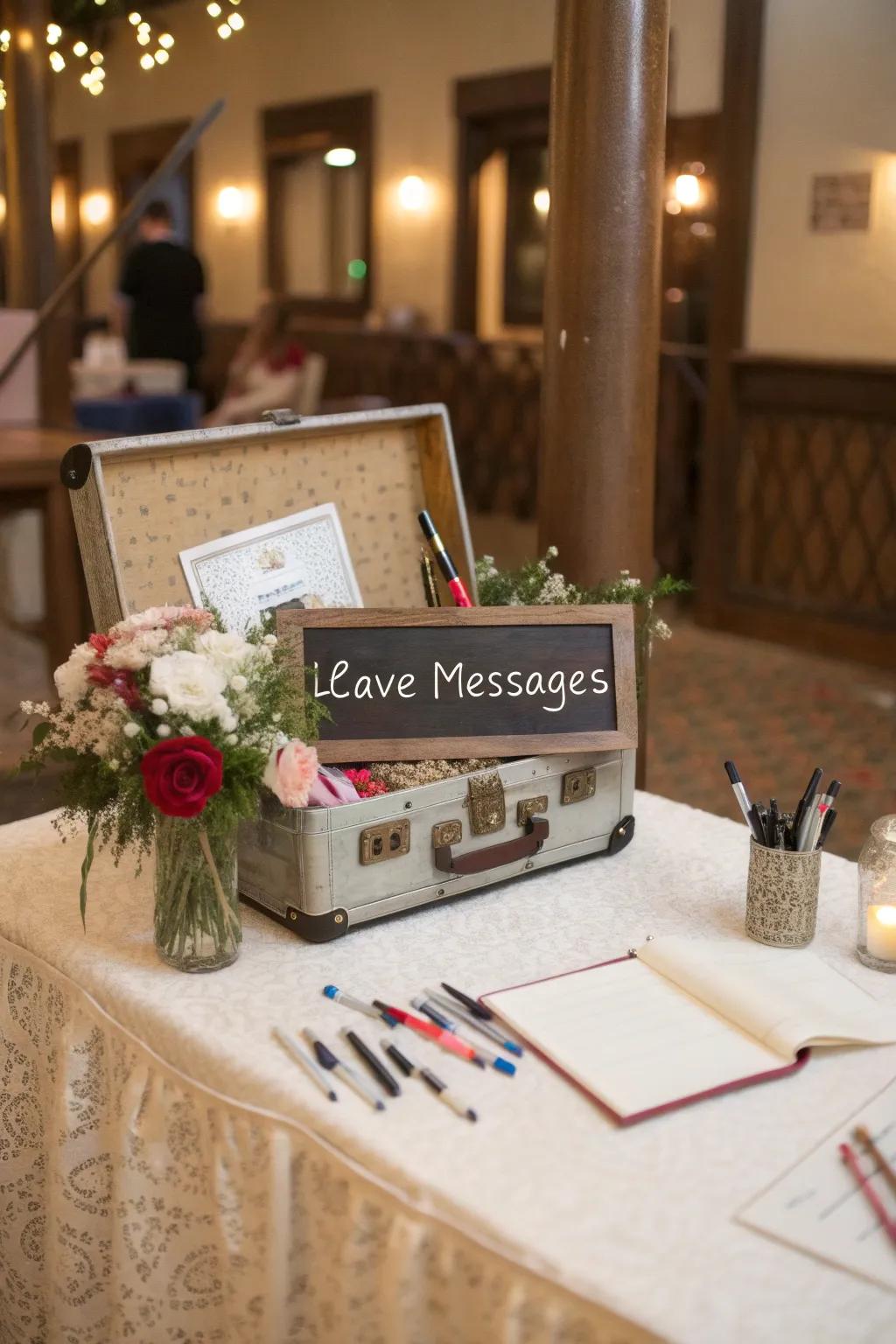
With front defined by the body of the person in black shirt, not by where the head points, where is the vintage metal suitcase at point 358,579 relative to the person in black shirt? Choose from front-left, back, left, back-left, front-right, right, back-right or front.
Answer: back

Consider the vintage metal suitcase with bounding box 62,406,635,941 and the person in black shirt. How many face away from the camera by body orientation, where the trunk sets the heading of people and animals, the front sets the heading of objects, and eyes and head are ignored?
1

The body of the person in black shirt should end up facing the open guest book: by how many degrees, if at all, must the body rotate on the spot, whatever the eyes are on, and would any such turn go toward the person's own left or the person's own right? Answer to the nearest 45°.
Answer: approximately 180°

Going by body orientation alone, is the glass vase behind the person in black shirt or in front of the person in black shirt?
behind

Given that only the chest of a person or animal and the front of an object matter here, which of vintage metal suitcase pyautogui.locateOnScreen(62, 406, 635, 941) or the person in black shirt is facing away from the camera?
the person in black shirt

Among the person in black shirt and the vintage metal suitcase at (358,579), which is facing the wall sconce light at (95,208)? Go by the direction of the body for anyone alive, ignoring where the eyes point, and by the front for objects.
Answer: the person in black shirt

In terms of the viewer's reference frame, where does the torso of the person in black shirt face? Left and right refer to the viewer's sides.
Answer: facing away from the viewer

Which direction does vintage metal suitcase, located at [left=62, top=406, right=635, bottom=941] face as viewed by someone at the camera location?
facing the viewer and to the right of the viewer

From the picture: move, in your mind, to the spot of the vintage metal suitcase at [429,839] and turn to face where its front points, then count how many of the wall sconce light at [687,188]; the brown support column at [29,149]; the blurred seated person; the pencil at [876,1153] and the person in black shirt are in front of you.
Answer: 1

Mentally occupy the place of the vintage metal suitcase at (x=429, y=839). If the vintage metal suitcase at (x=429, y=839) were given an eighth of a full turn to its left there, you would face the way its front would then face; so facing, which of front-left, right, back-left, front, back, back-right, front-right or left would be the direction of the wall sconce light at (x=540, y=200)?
left
